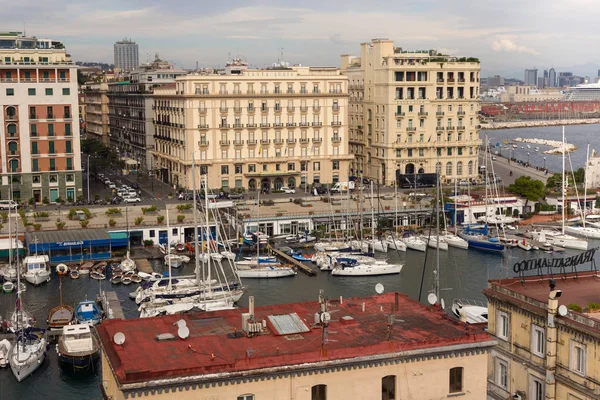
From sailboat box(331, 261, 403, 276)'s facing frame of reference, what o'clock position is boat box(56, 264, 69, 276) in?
The boat is roughly at 6 o'clock from the sailboat.

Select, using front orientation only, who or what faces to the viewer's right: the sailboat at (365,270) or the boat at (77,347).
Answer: the sailboat

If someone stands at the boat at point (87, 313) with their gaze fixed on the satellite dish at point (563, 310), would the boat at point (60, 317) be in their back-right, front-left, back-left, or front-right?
back-right

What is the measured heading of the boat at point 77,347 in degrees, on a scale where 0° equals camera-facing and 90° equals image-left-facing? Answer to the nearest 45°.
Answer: approximately 0°

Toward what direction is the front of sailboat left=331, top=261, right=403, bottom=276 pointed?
to the viewer's right

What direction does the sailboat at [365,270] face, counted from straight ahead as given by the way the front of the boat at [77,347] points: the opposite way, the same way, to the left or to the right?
to the left

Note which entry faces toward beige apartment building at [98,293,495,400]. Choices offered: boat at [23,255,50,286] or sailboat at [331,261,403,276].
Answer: the boat

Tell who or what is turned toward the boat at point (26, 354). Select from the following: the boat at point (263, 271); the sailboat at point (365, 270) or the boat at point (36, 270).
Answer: the boat at point (36, 270)

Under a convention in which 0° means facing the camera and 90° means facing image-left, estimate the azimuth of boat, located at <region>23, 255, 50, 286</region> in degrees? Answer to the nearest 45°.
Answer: approximately 0°

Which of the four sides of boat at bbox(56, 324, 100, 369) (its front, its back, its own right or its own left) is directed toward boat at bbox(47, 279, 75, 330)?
back

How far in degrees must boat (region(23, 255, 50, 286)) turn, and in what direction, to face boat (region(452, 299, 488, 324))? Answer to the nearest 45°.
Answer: approximately 45° to its left

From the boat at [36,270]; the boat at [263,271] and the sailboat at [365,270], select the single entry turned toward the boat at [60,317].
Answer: the boat at [36,270]
